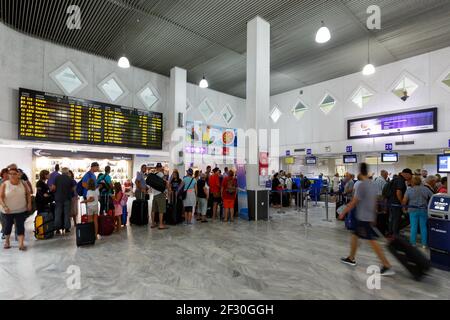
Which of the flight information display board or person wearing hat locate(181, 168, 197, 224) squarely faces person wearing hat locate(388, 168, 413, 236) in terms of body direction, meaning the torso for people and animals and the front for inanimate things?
the flight information display board

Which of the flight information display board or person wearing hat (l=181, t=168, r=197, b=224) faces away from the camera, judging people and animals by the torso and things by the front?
the person wearing hat

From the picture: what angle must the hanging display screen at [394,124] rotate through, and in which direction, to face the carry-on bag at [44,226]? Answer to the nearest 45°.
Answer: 0° — it already faces it

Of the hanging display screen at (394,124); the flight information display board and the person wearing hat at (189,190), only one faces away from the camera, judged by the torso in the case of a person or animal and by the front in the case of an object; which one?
the person wearing hat

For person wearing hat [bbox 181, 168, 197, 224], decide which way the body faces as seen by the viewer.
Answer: away from the camera

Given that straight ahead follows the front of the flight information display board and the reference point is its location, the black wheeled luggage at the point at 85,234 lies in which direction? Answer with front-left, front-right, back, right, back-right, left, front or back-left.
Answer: front-right

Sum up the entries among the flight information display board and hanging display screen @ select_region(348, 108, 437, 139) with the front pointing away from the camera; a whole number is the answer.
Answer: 0

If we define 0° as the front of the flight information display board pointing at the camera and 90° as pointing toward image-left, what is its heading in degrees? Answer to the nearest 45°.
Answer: approximately 315°

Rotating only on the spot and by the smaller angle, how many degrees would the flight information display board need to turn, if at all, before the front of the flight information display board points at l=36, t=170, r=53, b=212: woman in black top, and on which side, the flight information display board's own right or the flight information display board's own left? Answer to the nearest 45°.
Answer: approximately 45° to the flight information display board's own right

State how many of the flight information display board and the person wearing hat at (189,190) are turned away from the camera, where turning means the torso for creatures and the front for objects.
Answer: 1

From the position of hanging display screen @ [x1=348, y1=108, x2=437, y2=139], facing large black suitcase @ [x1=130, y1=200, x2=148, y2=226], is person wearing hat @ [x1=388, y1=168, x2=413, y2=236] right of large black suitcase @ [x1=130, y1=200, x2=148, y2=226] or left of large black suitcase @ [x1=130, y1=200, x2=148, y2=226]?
left

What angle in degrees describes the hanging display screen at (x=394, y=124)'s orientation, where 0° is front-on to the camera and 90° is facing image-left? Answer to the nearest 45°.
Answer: approximately 45°

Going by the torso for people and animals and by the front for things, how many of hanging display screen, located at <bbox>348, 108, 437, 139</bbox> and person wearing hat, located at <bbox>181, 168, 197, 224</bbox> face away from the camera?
1

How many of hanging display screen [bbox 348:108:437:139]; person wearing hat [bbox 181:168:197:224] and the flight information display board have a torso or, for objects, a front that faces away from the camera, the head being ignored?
1
